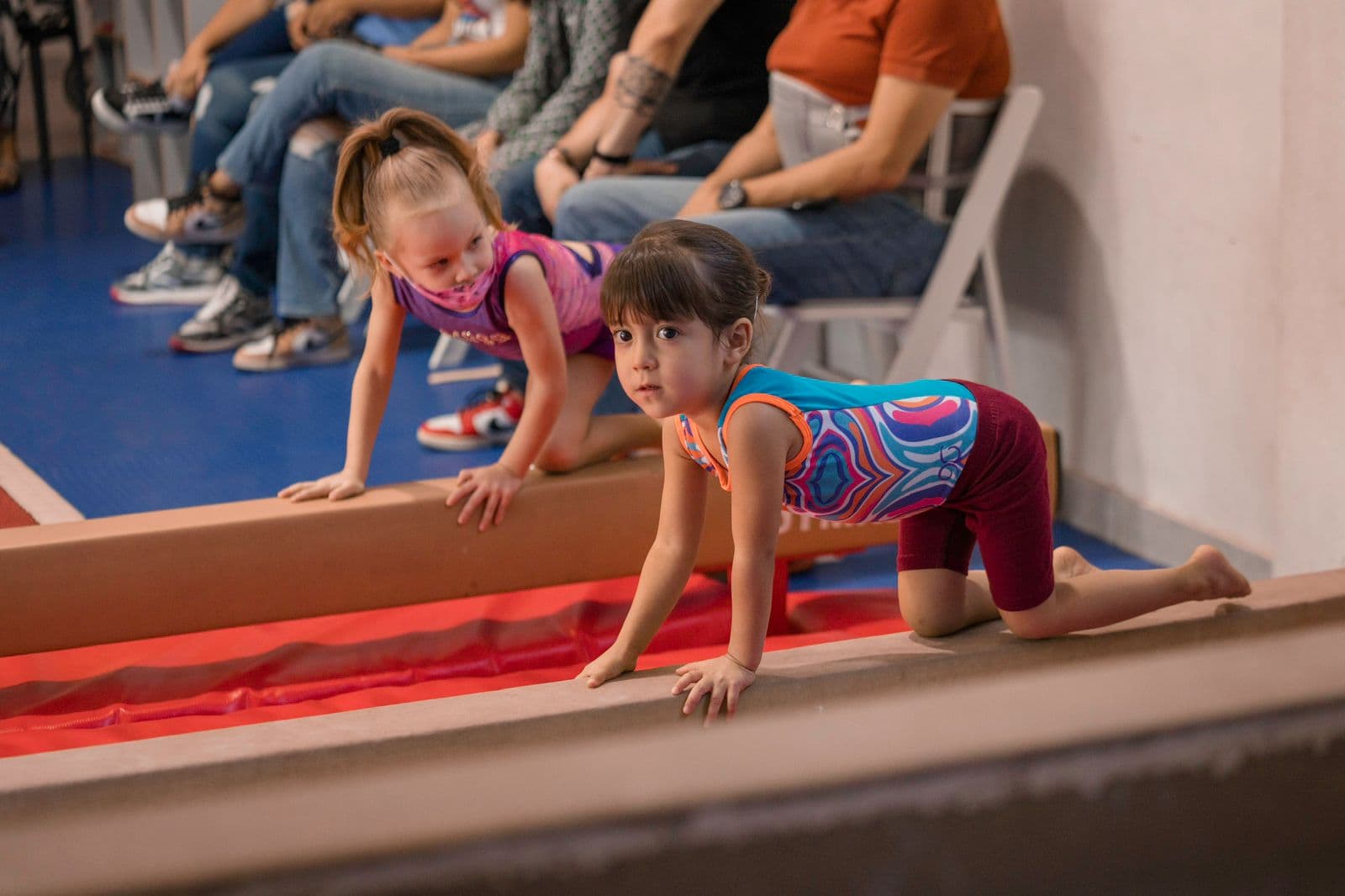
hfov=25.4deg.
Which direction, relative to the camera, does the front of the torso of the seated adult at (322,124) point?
to the viewer's left

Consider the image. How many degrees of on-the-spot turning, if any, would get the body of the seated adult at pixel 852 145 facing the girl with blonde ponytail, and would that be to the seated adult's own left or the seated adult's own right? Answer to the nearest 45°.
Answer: approximately 45° to the seated adult's own left

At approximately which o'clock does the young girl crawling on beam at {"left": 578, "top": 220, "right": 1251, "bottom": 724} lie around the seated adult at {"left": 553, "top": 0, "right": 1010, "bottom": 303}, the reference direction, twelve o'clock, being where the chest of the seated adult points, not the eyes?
The young girl crawling on beam is roughly at 9 o'clock from the seated adult.

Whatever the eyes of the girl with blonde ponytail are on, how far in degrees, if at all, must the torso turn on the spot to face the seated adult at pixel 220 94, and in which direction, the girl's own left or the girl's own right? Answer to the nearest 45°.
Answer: approximately 135° to the girl's own right

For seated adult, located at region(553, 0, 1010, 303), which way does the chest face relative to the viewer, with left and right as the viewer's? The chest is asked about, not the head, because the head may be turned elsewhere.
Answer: facing to the left of the viewer

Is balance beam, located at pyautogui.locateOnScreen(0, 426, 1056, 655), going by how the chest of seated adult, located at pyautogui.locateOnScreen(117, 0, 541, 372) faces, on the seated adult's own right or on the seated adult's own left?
on the seated adult's own left

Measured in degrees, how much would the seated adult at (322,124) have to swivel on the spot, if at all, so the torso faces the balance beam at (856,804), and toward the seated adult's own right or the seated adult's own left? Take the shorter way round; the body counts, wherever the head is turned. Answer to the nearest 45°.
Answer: approximately 90° to the seated adult's own left
